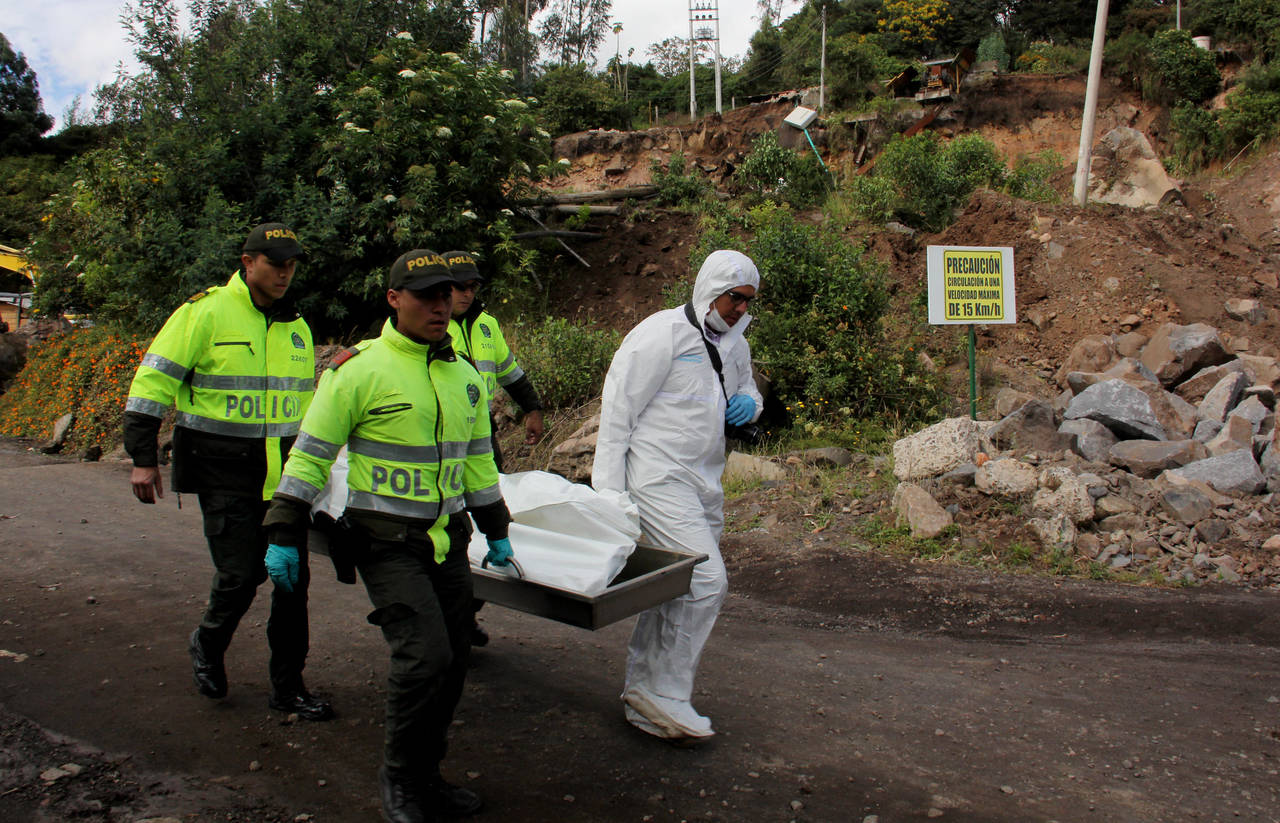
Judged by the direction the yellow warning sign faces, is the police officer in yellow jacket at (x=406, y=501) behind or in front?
in front

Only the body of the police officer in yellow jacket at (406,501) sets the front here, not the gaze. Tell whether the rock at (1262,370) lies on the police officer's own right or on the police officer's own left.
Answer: on the police officer's own left

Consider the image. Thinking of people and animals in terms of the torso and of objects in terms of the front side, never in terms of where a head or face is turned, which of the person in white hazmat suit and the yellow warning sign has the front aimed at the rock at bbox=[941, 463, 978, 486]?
the yellow warning sign

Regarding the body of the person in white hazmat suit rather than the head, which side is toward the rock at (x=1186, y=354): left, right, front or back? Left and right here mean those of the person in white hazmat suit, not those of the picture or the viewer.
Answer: left

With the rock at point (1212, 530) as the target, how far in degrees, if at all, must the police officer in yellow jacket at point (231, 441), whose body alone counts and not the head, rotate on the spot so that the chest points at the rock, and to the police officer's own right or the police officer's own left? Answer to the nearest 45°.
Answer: approximately 45° to the police officer's own left

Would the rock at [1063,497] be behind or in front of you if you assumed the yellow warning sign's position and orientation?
in front
